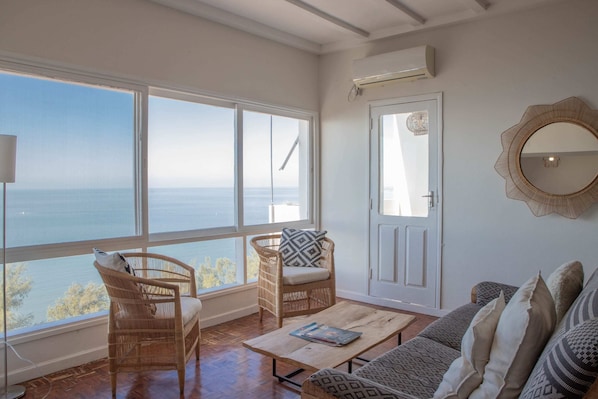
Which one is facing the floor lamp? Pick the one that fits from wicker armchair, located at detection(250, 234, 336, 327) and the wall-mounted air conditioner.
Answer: the wall-mounted air conditioner

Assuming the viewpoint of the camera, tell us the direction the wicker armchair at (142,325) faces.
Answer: facing to the right of the viewer

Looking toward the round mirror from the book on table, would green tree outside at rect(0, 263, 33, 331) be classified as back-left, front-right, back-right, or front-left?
back-left

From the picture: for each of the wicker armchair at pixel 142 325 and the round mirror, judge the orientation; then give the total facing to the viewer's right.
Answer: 1

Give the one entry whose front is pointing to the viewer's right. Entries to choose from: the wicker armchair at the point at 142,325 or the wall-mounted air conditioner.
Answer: the wicker armchair

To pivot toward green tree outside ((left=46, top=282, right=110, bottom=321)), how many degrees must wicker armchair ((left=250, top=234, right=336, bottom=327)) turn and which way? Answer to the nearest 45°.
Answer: approximately 90° to its right

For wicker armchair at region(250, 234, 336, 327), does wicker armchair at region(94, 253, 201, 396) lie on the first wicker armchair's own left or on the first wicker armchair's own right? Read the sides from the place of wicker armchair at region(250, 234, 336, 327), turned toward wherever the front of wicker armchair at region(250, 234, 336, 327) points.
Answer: on the first wicker armchair's own right

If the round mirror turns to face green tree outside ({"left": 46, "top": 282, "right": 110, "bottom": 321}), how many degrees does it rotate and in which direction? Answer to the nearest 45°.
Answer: approximately 45° to its right

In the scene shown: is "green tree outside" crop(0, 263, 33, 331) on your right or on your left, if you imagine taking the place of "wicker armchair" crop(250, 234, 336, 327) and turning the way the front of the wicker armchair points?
on your right
